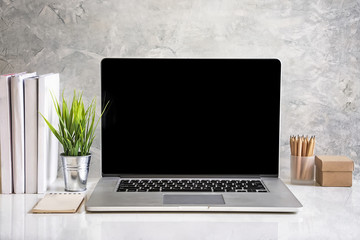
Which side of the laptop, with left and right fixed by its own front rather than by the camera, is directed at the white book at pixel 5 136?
right

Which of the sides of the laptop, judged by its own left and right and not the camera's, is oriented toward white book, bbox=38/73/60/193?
right

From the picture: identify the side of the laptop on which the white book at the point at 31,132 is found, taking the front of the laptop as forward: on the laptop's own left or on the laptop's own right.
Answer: on the laptop's own right
